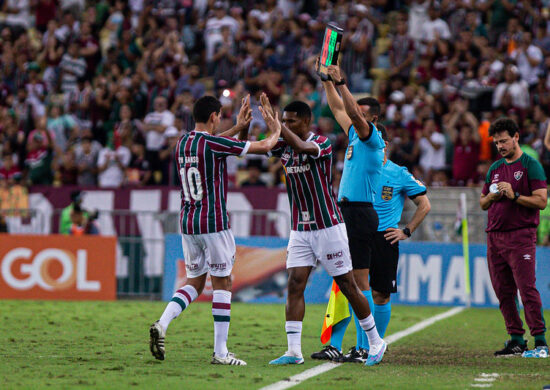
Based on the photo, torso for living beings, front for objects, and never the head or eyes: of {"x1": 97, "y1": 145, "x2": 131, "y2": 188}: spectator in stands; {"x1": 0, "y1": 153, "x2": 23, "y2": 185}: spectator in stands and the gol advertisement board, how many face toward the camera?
3

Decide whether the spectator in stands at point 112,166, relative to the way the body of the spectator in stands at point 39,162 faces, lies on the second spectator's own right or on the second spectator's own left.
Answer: on the second spectator's own left

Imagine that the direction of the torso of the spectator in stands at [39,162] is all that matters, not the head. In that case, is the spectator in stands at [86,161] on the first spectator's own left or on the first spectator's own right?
on the first spectator's own left

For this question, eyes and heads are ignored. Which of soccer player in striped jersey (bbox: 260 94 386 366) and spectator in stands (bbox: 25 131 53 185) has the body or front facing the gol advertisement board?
the spectator in stands

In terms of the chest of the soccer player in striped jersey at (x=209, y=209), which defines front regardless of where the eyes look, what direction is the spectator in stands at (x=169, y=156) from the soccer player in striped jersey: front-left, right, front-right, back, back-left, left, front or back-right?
front-left

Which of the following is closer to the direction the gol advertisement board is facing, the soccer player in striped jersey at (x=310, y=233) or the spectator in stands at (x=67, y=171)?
the soccer player in striped jersey

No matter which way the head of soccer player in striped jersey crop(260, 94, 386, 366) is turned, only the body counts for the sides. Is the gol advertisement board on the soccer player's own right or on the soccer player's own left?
on the soccer player's own right

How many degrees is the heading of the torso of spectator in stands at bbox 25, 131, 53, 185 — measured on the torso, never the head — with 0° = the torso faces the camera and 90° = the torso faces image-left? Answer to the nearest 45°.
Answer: approximately 0°

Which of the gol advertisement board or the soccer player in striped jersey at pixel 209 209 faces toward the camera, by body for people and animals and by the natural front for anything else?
the gol advertisement board

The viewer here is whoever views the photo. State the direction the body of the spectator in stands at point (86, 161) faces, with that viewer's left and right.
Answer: facing the viewer

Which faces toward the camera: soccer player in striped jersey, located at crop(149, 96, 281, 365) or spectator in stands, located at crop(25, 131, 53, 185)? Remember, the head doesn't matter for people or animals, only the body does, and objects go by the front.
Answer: the spectator in stands

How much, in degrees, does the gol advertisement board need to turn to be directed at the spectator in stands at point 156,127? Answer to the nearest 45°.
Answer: approximately 135° to its left

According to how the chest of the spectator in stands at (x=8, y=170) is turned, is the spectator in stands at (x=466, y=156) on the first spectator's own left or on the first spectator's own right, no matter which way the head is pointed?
on the first spectator's own left

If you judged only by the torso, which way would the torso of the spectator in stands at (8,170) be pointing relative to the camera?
toward the camera

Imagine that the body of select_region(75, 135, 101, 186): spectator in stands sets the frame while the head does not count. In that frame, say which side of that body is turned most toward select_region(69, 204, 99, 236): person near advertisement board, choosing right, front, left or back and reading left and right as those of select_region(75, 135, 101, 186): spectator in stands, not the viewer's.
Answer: front

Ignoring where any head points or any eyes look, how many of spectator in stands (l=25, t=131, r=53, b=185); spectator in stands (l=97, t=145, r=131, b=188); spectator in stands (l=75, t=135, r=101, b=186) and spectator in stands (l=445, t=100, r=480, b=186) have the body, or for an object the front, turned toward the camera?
4

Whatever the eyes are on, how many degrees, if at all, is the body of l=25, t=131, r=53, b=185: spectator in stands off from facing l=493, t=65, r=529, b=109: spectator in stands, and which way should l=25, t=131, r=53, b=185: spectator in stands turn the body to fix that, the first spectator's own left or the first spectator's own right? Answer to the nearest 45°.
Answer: approximately 45° to the first spectator's own left

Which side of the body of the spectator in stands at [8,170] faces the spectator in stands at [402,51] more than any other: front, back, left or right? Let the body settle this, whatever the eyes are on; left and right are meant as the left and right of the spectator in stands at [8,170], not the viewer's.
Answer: left

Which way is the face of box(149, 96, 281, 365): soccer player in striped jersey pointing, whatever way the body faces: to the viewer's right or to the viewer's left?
to the viewer's right
